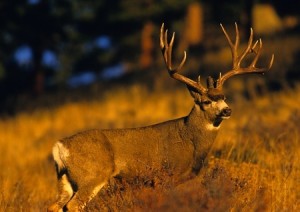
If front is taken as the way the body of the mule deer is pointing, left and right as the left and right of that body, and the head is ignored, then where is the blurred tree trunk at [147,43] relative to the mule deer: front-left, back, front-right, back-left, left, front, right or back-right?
left

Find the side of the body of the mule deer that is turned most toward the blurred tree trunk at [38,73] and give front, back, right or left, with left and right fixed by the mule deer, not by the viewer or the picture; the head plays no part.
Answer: left

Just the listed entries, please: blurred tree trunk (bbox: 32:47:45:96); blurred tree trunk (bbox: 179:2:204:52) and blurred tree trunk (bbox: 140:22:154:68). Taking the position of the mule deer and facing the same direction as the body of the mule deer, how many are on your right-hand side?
0

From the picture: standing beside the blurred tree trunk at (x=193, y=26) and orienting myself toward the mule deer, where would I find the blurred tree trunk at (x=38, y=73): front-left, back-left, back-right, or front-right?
front-right

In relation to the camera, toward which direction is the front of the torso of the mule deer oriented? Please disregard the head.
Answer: to the viewer's right

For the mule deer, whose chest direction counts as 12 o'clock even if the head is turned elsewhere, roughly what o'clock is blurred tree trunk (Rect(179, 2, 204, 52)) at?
The blurred tree trunk is roughly at 9 o'clock from the mule deer.

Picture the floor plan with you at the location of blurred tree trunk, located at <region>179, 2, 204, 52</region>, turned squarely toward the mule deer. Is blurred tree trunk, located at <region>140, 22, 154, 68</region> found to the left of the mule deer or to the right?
right
